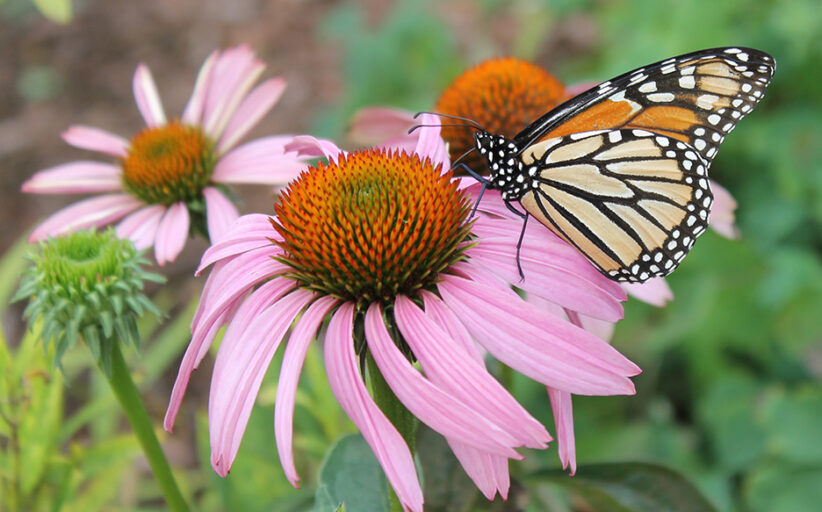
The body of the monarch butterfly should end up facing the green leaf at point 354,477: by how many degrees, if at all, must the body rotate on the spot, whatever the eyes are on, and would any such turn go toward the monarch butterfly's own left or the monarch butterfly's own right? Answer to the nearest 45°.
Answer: approximately 45° to the monarch butterfly's own left

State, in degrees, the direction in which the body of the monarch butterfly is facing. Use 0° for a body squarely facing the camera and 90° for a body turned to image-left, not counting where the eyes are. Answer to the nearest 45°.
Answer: approximately 90°
